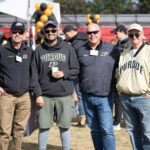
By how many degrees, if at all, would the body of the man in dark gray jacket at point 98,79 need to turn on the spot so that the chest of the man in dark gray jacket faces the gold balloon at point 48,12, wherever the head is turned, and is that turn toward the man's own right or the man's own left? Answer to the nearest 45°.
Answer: approximately 180°

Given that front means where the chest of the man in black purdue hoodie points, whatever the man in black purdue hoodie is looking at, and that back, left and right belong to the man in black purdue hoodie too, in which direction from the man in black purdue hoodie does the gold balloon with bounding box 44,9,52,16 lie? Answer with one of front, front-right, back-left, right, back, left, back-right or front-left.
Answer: back

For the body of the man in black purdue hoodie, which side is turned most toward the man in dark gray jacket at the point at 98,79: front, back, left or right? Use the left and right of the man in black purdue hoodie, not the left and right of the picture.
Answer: left

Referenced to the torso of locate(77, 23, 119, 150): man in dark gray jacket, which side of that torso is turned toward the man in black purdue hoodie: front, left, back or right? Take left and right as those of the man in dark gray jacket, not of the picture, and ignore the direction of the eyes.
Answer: right

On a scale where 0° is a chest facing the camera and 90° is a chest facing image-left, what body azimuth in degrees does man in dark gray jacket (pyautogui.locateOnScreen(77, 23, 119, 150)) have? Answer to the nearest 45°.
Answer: approximately 0°

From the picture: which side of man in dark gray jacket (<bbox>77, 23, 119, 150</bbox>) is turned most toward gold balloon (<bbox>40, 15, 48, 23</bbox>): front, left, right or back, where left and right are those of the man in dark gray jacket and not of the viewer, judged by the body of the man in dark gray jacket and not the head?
back

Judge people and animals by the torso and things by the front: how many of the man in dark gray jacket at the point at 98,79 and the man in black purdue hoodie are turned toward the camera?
2

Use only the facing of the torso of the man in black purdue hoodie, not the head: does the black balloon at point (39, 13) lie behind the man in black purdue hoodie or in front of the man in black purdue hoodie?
behind

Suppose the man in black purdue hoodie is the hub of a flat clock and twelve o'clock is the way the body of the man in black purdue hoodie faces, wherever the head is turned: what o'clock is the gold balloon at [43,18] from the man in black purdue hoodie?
The gold balloon is roughly at 6 o'clock from the man in black purdue hoodie.
